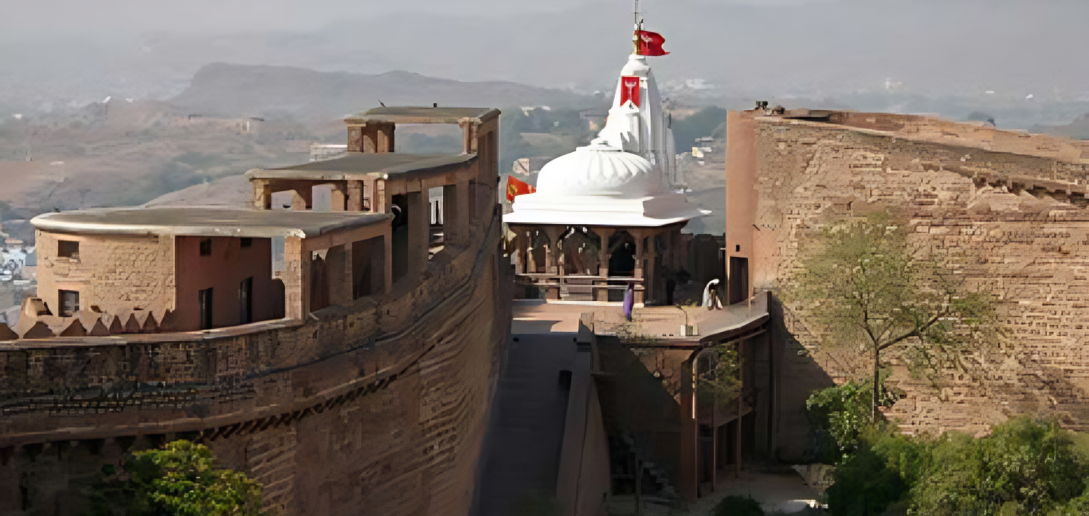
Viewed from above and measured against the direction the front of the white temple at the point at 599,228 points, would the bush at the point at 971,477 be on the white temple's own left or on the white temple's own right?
on the white temple's own left

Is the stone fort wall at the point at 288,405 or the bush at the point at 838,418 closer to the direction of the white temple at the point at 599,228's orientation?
the stone fort wall

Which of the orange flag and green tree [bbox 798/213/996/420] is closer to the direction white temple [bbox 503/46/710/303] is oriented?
the green tree

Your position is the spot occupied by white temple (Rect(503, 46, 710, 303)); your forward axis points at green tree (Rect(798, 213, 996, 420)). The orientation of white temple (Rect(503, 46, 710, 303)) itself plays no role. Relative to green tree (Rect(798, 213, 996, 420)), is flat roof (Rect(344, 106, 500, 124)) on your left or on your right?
right

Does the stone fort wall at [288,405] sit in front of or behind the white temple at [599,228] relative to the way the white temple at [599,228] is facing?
in front

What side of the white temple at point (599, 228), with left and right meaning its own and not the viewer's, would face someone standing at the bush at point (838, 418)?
left

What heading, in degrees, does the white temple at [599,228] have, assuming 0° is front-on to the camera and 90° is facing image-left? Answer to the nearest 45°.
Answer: approximately 45°

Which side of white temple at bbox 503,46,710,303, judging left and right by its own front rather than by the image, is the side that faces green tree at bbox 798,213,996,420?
left

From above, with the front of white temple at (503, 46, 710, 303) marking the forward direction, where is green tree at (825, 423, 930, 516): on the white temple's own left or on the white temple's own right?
on the white temple's own left

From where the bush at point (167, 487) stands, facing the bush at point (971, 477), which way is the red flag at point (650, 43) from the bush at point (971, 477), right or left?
left
